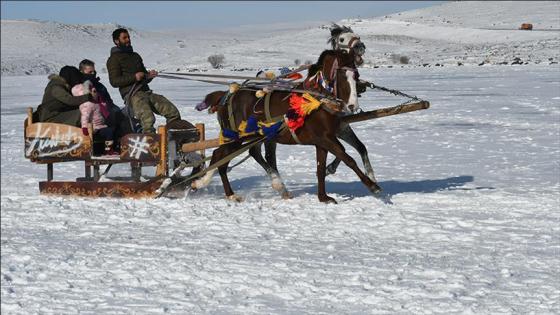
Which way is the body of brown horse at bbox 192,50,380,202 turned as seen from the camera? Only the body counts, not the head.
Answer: to the viewer's right

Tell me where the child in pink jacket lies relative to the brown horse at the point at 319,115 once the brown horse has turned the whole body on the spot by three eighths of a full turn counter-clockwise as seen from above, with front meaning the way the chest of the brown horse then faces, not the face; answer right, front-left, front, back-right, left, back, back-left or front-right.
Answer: front-left

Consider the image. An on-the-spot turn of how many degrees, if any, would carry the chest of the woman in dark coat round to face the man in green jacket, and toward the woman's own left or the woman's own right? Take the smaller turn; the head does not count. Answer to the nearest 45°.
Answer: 0° — they already face them

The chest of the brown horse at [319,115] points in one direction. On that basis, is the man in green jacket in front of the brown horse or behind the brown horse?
behind

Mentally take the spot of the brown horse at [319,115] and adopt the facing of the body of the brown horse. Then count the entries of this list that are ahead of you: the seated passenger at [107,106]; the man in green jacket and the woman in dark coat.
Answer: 0

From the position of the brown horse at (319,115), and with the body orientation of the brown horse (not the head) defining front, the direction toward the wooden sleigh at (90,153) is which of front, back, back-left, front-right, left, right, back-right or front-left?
back

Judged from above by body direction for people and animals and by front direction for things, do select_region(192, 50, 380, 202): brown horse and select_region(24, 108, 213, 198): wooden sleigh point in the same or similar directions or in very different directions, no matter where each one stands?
same or similar directions

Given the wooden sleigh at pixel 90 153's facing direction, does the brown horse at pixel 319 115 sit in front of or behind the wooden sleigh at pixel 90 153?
in front

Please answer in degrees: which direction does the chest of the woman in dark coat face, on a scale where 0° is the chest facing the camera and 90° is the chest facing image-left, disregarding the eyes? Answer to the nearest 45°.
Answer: approximately 270°

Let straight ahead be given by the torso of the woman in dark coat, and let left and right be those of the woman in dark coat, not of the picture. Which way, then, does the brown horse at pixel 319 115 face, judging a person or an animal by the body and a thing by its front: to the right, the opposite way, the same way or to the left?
the same way

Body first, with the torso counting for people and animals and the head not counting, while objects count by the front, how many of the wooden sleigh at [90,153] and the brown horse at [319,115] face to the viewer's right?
2

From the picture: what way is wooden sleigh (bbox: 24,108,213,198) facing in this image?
to the viewer's right
